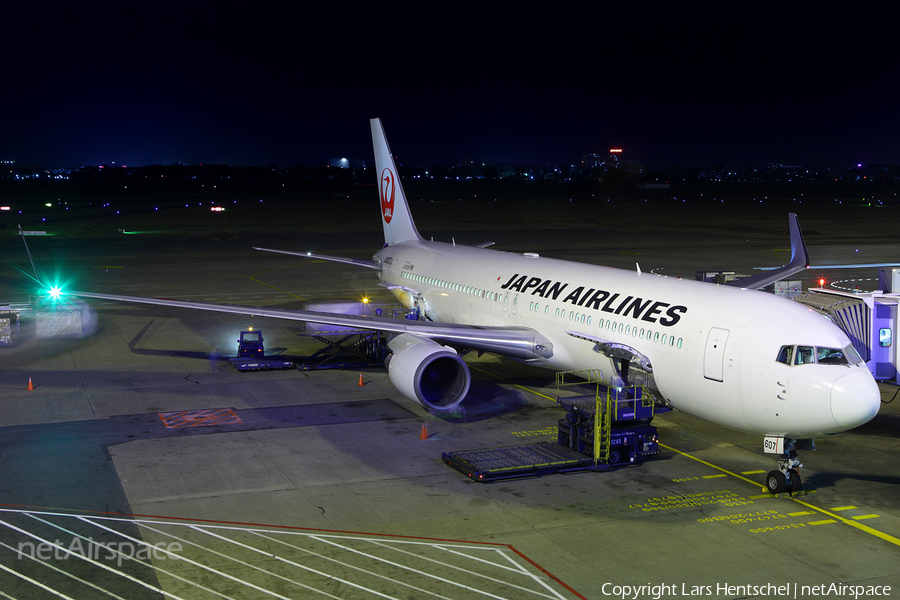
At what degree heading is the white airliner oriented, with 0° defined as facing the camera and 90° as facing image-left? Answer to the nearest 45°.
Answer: approximately 315°

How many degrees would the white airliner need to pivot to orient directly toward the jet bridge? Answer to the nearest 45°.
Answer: approximately 90° to its left
